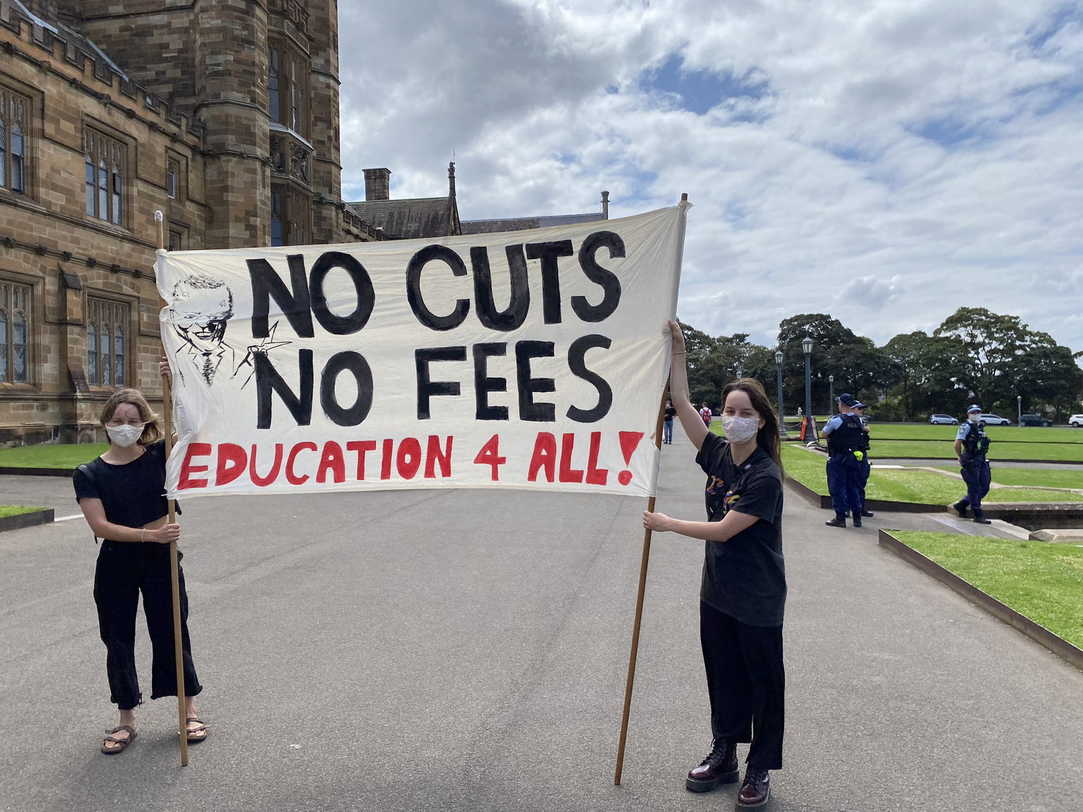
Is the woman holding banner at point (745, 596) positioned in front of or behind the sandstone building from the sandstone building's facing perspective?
in front

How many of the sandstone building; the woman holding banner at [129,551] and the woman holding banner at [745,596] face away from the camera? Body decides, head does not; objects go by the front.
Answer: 0

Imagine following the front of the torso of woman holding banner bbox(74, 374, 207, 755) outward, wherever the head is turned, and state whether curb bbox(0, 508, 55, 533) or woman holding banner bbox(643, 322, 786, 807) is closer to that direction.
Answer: the woman holding banner

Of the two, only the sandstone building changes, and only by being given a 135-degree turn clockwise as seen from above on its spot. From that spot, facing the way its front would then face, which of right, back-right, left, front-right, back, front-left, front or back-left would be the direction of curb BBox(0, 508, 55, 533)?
left

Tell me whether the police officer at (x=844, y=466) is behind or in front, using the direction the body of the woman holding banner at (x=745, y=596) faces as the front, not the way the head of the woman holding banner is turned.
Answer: behind

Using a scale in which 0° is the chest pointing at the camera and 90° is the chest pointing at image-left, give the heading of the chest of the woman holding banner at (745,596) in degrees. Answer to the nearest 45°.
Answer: approximately 45°

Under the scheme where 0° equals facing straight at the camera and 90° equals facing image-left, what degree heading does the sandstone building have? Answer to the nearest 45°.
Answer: approximately 315°

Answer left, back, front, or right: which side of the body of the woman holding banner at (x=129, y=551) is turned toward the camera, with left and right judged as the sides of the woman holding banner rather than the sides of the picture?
front

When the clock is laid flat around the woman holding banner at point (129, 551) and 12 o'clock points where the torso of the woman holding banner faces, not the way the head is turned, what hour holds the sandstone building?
The sandstone building is roughly at 6 o'clock from the woman holding banner.

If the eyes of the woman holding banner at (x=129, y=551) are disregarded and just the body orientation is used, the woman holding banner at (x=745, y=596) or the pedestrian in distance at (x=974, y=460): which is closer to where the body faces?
the woman holding banner

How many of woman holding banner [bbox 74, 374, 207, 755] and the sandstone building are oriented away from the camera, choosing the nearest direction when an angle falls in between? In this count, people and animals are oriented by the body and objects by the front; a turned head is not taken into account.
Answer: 0

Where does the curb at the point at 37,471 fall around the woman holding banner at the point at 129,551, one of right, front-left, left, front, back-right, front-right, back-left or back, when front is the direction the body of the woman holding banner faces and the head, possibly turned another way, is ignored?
back

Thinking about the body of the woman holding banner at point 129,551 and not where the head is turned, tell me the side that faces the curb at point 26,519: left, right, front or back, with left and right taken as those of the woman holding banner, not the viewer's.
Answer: back

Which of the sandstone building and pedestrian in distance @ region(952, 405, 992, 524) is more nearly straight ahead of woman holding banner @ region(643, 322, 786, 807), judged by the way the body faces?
the sandstone building
